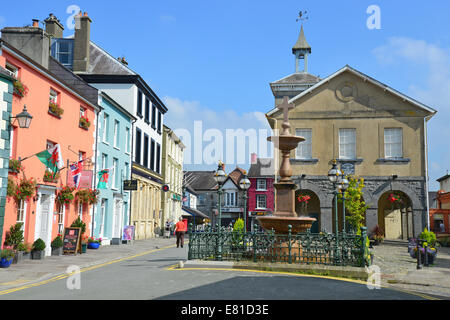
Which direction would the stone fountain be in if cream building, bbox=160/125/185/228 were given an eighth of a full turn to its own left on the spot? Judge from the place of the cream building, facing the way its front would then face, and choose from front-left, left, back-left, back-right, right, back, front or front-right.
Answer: back-right

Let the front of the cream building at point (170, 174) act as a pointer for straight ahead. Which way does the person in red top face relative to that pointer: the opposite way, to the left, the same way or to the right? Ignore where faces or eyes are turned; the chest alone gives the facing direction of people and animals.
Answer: to the left

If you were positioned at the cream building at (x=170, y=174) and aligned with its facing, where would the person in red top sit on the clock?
The person in red top is roughly at 3 o'clock from the cream building.

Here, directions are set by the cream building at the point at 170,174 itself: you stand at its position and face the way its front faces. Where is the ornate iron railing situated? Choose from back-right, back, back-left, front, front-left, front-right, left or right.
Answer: right

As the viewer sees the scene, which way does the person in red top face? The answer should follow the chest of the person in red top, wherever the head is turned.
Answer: away from the camera

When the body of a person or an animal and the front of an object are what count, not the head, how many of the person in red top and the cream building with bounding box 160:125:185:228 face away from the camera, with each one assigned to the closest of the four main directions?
1

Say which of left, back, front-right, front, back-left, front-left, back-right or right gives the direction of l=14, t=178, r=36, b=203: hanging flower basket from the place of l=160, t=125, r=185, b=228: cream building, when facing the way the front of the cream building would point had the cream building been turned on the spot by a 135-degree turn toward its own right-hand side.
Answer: front-left

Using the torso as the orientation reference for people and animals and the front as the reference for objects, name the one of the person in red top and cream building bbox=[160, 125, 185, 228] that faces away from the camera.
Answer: the person in red top

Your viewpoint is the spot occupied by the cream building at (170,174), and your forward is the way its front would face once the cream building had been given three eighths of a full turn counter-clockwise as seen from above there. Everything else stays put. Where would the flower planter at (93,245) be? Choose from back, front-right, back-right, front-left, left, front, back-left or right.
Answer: back-left

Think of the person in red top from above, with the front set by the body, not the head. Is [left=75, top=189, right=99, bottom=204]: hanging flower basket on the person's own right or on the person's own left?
on the person's own left

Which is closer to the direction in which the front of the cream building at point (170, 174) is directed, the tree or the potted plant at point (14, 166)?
the tree

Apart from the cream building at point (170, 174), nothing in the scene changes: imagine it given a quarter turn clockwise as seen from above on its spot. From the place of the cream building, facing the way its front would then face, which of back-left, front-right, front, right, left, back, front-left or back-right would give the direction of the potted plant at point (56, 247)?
front

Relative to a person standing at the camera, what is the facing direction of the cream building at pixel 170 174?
facing to the right of the viewer
